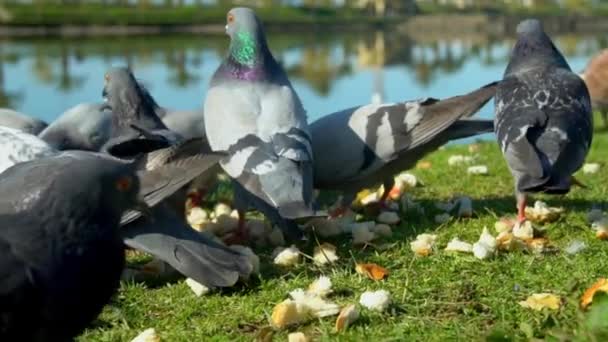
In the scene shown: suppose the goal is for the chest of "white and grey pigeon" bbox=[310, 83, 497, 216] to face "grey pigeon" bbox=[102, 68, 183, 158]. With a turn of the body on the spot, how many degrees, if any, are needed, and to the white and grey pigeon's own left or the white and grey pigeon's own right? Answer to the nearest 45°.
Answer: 0° — it already faces it

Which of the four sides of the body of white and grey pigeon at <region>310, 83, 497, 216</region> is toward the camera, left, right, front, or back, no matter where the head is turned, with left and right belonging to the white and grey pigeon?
left

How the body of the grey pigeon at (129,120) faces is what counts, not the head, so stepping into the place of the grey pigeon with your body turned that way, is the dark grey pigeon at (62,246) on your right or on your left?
on your left

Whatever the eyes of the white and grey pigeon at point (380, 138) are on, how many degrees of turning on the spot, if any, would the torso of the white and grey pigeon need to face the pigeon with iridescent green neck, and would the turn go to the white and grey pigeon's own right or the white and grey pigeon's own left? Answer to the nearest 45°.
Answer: approximately 45° to the white and grey pigeon's own left

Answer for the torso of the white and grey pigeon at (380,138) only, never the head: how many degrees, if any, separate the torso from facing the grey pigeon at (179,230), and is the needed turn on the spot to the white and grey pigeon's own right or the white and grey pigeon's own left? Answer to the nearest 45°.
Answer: approximately 45° to the white and grey pigeon's own left

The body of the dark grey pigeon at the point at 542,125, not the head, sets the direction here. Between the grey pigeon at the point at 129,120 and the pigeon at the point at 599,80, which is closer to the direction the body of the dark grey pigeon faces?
the pigeon

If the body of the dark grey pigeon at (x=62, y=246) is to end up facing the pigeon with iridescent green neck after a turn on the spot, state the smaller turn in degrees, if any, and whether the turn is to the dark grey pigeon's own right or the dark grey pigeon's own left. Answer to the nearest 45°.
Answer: approximately 45° to the dark grey pigeon's own left

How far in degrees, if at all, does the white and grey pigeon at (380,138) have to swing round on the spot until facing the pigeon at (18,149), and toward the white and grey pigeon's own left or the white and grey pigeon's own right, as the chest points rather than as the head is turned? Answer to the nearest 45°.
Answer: approximately 45° to the white and grey pigeon's own left

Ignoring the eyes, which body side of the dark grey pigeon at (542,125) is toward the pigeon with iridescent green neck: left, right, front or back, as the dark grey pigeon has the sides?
left

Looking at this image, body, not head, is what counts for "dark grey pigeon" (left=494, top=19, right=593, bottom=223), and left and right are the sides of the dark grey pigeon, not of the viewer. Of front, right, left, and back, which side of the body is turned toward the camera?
back

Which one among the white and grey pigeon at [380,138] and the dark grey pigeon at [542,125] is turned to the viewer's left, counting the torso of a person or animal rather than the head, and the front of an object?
the white and grey pigeon

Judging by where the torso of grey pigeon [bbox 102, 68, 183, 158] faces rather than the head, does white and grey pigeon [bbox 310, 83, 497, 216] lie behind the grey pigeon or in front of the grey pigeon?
behind

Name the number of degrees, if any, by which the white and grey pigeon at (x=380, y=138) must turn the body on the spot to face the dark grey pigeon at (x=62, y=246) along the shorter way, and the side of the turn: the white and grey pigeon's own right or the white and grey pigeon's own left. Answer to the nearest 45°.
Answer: approximately 90° to the white and grey pigeon's own left
